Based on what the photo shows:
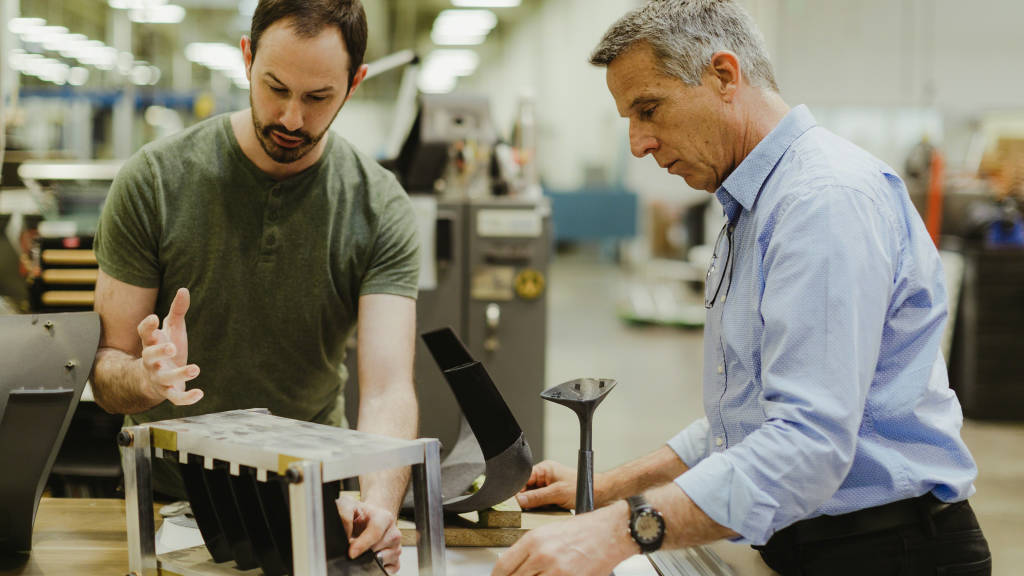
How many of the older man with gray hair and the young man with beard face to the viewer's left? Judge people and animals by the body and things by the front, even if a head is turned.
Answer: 1

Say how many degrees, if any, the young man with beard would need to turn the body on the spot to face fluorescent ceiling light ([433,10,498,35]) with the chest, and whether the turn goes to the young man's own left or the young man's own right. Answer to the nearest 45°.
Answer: approximately 180°

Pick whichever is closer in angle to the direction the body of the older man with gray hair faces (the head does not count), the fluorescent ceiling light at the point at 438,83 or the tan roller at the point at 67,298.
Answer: the tan roller

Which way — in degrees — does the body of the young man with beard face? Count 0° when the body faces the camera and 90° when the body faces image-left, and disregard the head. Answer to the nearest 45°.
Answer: approximately 0°

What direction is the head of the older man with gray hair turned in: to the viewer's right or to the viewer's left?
to the viewer's left

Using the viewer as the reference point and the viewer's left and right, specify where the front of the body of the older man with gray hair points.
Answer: facing to the left of the viewer
